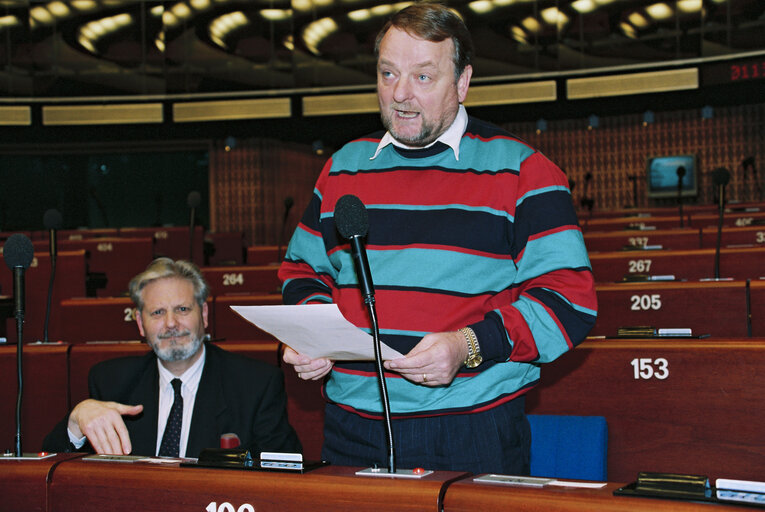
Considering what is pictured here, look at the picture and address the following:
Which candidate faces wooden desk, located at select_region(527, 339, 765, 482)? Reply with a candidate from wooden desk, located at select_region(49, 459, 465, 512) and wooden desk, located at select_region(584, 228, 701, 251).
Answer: wooden desk, located at select_region(584, 228, 701, 251)

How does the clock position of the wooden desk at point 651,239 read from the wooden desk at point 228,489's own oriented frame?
the wooden desk at point 651,239 is roughly at 7 o'clock from the wooden desk at point 228,489.

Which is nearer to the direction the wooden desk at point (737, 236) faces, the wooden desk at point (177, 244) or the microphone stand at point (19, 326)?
the microphone stand

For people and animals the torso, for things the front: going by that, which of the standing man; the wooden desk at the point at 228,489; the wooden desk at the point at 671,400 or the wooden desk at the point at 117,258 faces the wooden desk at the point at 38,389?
the wooden desk at the point at 117,258

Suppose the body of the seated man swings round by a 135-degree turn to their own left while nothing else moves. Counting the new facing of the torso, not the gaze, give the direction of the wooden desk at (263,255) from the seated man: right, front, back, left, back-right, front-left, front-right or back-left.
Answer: front-left

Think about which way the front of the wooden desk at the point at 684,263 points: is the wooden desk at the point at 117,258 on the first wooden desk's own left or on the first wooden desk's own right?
on the first wooden desk's own right

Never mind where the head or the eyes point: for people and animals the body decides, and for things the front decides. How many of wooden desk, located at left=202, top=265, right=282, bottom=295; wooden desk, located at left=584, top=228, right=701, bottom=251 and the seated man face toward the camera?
3

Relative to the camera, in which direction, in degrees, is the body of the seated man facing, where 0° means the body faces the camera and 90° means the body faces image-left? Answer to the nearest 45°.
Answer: approximately 0°

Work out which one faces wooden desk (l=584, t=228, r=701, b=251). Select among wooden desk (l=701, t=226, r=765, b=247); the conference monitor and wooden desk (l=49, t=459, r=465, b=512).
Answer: the conference monitor
